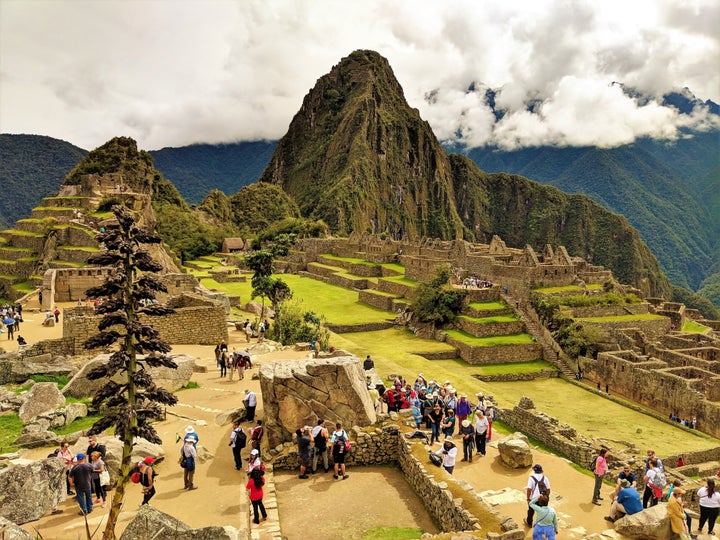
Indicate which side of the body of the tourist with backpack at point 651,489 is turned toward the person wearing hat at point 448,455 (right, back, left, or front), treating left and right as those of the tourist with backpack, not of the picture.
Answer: left

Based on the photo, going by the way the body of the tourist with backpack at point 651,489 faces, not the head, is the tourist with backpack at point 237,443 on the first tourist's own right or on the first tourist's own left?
on the first tourist's own left

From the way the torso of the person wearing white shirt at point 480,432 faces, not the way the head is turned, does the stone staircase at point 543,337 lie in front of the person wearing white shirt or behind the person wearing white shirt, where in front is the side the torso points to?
behind
